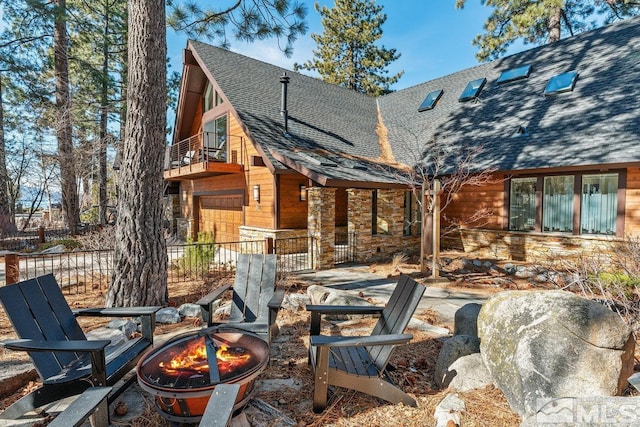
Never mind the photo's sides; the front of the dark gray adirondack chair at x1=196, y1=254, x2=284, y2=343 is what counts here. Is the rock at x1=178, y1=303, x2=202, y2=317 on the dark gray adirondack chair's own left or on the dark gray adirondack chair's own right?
on the dark gray adirondack chair's own right

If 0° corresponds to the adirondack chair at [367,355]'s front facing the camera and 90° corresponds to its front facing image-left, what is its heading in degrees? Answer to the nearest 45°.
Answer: approximately 90°

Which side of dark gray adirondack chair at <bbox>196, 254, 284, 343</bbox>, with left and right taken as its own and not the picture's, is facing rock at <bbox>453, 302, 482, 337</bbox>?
left

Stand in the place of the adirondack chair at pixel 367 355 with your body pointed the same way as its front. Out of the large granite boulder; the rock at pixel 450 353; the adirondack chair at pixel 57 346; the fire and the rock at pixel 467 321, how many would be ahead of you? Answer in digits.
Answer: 2

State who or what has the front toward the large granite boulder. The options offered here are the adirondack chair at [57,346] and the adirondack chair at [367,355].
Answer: the adirondack chair at [57,346]

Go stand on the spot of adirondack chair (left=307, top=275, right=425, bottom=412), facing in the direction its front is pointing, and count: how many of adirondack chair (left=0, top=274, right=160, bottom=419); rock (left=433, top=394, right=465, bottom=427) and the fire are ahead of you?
2

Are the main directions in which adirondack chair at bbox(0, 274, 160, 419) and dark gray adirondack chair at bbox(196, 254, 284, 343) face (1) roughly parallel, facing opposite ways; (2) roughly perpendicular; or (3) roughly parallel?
roughly perpendicular

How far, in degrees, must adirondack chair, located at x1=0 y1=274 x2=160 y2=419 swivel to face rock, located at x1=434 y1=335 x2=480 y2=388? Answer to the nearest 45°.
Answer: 0° — it already faces it

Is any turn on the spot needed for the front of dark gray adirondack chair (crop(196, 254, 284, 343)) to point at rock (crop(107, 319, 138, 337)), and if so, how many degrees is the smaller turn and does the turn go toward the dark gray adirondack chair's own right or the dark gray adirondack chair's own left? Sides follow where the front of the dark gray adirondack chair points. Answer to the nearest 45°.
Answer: approximately 45° to the dark gray adirondack chair's own right

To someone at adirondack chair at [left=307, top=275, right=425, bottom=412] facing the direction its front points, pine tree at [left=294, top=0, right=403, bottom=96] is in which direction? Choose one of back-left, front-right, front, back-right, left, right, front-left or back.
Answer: right

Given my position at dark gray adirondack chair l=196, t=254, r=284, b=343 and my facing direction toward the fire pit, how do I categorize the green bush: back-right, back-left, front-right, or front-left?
back-right

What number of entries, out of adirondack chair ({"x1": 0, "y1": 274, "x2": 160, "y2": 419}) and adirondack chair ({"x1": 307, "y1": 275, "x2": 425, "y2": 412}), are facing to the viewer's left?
1
